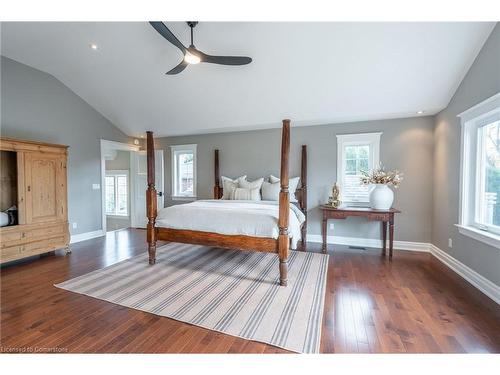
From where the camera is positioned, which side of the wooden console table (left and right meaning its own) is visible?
front

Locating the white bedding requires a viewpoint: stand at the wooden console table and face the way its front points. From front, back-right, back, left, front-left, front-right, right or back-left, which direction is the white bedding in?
front-right

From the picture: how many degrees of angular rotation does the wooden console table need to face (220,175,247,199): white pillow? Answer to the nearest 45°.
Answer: approximately 90° to its right

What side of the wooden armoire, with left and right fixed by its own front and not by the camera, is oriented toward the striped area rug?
front

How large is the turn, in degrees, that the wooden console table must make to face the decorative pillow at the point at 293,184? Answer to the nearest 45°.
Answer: approximately 90° to its right

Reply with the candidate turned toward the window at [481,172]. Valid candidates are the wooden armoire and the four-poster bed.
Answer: the wooden armoire

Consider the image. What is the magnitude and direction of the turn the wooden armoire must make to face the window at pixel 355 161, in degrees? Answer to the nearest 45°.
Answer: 0° — it already faces it

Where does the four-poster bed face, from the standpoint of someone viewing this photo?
facing the viewer and to the left of the viewer

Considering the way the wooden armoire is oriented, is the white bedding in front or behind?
in front

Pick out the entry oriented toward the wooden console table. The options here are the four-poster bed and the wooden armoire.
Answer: the wooden armoire

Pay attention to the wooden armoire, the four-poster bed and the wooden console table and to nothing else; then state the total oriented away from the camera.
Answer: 0

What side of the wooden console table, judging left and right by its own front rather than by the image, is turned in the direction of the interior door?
right

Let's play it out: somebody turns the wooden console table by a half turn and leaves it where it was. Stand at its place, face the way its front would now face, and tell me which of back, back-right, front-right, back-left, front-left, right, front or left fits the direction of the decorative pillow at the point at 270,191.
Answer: left

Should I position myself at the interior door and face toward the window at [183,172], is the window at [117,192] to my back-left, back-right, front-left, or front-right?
back-left
